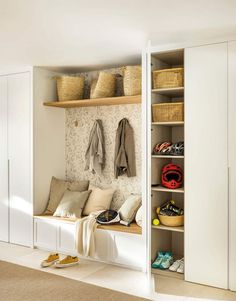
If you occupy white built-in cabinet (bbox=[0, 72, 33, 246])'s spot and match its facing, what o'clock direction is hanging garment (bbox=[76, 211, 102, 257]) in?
The hanging garment is roughly at 9 o'clock from the white built-in cabinet.

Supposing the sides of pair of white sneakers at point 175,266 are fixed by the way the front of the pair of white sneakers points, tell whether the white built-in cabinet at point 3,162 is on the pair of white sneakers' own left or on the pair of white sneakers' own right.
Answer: on the pair of white sneakers' own right

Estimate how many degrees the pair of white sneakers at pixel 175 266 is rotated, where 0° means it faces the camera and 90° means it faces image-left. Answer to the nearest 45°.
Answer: approximately 45°

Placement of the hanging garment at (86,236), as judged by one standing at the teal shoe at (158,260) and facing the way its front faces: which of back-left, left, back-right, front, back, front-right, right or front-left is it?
front-right

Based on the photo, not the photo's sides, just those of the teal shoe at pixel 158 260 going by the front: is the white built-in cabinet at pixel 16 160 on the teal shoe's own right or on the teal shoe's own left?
on the teal shoe's own right

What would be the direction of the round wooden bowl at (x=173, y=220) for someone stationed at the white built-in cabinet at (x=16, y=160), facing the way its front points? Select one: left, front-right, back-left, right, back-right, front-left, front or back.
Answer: left

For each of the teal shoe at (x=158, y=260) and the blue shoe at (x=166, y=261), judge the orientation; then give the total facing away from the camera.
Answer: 0

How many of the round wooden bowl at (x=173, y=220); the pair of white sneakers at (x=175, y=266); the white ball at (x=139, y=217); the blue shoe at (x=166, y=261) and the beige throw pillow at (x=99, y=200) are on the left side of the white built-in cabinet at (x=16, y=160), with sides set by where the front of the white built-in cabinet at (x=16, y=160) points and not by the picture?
5

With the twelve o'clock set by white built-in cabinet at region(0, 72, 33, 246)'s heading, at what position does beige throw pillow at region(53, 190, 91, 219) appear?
The beige throw pillow is roughly at 9 o'clock from the white built-in cabinet.

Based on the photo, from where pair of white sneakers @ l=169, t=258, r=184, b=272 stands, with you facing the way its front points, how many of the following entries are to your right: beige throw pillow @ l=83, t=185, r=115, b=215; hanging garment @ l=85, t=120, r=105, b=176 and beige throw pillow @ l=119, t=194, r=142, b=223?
3

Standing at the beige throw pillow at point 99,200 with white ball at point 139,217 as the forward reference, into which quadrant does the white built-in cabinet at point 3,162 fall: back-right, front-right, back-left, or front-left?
back-right

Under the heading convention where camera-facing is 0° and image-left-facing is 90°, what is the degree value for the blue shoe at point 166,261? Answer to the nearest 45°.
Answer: approximately 45°
